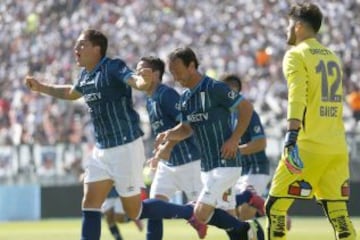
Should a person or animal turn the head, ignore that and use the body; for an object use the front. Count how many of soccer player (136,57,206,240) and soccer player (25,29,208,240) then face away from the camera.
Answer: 0

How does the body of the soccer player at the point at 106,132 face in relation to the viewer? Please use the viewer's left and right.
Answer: facing the viewer and to the left of the viewer

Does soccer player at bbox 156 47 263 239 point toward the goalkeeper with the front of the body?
no

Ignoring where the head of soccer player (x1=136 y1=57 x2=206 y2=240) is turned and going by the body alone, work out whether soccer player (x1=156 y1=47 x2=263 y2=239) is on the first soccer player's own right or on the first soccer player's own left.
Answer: on the first soccer player's own left

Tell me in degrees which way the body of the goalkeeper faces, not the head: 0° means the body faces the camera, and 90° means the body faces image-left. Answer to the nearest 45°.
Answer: approximately 135°

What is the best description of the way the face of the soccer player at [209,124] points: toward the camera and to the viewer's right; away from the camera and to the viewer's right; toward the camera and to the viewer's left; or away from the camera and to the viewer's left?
toward the camera and to the viewer's left

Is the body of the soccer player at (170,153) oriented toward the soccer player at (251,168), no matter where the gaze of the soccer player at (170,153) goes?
no

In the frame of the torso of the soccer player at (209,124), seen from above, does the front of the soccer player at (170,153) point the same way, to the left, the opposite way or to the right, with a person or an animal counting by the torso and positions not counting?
the same way

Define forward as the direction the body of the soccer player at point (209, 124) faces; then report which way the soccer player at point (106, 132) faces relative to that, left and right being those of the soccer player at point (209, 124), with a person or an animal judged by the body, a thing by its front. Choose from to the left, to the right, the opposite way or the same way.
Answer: the same way

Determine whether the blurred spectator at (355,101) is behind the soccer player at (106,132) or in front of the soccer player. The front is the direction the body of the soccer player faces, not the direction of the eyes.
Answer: behind

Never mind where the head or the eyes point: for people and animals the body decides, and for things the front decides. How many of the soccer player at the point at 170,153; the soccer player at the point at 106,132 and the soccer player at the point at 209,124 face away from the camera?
0

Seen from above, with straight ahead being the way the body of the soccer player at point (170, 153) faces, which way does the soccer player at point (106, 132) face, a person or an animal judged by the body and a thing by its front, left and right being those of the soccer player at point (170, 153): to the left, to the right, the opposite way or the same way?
the same way

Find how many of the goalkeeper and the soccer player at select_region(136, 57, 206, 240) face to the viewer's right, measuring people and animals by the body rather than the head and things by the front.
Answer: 0
